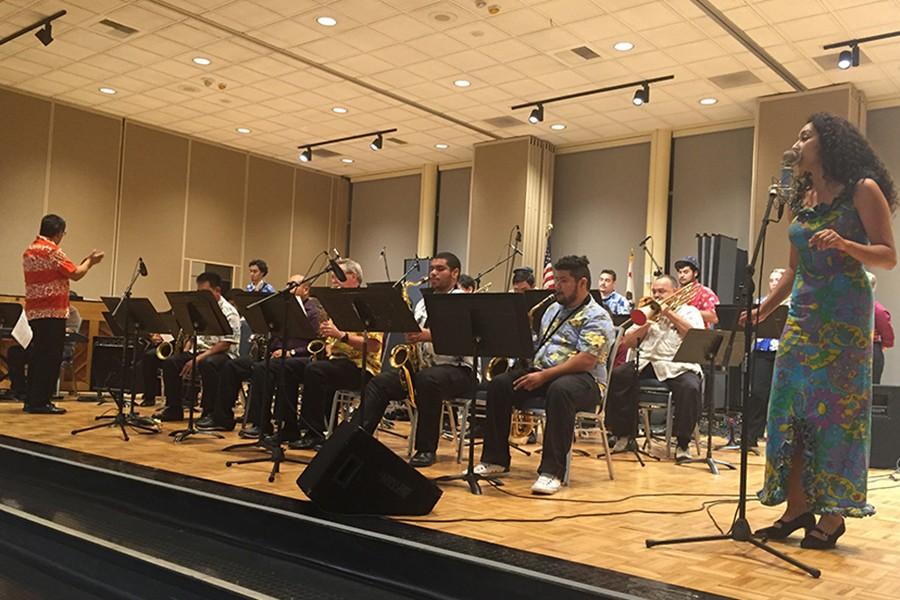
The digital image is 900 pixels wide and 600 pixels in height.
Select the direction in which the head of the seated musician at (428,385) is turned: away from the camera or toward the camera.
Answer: toward the camera

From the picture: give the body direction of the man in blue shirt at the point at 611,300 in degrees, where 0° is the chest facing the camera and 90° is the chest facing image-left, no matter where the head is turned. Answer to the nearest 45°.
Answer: approximately 45°

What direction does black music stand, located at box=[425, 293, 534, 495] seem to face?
away from the camera

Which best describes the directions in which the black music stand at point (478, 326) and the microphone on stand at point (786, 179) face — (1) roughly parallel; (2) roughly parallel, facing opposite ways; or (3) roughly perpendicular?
roughly perpendicular

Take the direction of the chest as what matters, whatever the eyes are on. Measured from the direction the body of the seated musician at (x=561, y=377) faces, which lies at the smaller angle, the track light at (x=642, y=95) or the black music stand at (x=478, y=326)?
the black music stand

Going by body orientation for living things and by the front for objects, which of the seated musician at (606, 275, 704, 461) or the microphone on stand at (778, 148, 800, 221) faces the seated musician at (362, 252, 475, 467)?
the seated musician at (606, 275, 704, 461)

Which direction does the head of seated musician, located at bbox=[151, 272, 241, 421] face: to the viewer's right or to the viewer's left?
to the viewer's left

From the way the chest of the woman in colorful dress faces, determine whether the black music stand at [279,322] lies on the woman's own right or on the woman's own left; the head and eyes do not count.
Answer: on the woman's own right

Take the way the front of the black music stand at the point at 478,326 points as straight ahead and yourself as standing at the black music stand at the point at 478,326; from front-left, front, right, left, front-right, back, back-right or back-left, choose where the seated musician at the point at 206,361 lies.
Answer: front-left

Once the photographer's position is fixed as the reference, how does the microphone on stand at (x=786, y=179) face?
facing to the right of the viewer

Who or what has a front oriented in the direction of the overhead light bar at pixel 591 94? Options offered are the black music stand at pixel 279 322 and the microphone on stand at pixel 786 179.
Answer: the black music stand

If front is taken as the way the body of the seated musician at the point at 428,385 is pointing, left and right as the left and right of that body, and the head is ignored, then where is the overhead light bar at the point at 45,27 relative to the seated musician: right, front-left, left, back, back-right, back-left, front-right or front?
right

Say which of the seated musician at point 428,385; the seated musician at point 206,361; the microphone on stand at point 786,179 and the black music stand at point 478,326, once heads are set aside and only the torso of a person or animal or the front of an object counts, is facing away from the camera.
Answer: the black music stand

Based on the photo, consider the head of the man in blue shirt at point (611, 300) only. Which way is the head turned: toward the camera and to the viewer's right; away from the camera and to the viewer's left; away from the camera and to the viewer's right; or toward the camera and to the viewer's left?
toward the camera and to the viewer's left
